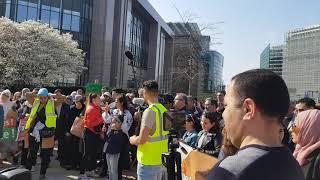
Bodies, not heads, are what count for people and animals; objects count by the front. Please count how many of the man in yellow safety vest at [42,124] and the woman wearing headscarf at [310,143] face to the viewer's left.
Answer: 1

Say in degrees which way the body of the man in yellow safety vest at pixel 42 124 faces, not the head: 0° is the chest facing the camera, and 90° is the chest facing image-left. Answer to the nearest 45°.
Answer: approximately 0°

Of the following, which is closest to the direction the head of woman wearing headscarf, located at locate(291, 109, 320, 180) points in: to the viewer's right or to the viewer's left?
to the viewer's left

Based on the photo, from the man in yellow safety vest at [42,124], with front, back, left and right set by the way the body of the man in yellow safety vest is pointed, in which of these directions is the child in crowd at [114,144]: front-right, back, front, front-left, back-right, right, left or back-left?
front-left

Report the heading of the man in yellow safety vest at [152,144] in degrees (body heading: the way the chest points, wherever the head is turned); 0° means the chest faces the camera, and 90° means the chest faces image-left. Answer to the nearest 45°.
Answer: approximately 135°

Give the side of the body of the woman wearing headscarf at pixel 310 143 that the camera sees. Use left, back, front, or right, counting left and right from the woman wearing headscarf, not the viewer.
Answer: left

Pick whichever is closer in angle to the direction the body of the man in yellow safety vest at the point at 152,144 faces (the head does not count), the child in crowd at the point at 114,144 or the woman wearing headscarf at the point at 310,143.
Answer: the child in crowd

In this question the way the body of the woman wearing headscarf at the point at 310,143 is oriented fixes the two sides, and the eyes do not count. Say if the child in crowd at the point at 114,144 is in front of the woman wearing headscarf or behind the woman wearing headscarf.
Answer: in front

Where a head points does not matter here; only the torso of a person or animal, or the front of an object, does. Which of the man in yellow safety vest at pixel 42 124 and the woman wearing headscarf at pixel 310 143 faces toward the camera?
the man in yellow safety vest

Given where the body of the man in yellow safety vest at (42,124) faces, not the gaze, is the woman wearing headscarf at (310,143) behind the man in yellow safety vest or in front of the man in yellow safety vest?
in front

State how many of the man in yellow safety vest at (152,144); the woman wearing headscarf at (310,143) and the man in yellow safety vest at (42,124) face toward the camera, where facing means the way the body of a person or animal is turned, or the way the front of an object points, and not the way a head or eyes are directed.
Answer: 1

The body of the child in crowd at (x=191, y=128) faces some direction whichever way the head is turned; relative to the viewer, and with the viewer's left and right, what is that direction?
facing the viewer and to the left of the viewer
